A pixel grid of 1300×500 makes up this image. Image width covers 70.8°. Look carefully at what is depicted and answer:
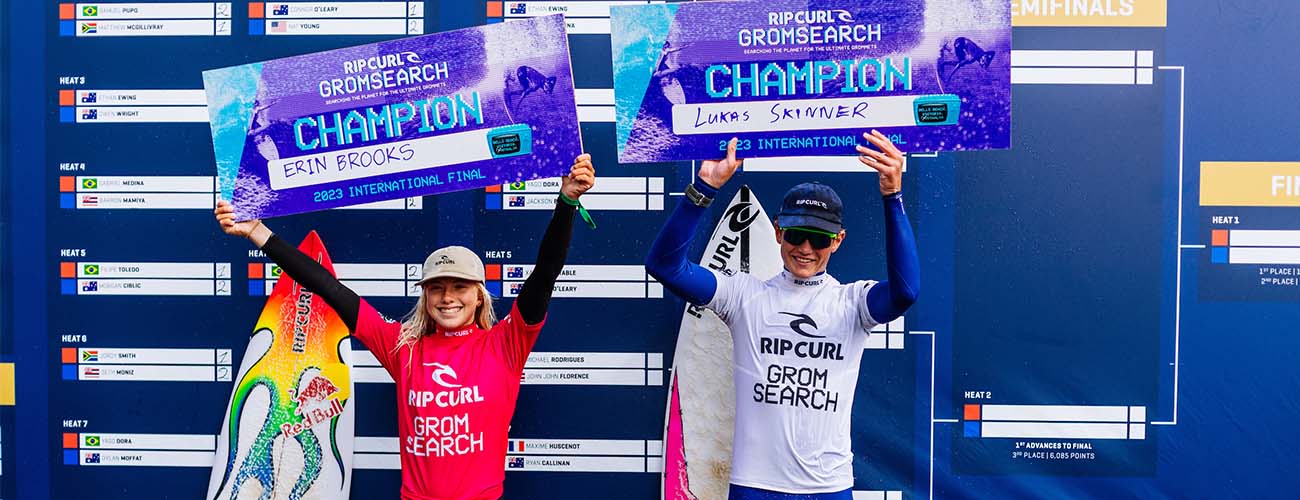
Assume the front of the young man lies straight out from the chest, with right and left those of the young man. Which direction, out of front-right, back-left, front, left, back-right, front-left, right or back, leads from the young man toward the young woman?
right

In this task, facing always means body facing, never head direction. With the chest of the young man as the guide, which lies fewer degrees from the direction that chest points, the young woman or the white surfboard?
the young woman

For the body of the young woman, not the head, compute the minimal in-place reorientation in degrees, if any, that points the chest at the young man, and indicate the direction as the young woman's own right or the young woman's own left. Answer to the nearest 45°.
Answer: approximately 90° to the young woman's own left

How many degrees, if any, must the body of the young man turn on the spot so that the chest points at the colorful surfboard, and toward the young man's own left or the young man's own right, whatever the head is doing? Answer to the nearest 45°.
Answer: approximately 90° to the young man's own right

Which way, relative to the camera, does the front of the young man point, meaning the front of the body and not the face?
toward the camera

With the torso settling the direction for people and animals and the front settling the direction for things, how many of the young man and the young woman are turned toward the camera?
2

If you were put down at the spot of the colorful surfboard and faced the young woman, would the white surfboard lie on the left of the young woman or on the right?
left

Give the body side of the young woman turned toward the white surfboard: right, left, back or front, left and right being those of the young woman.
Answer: left

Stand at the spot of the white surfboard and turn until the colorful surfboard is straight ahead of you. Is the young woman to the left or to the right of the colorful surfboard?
left

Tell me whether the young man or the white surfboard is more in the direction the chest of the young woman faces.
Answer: the young man

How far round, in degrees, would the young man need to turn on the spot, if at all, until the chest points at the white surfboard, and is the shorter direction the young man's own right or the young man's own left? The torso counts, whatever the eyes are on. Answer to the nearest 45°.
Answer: approximately 135° to the young man's own right

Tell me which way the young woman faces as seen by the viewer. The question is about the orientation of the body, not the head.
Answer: toward the camera
